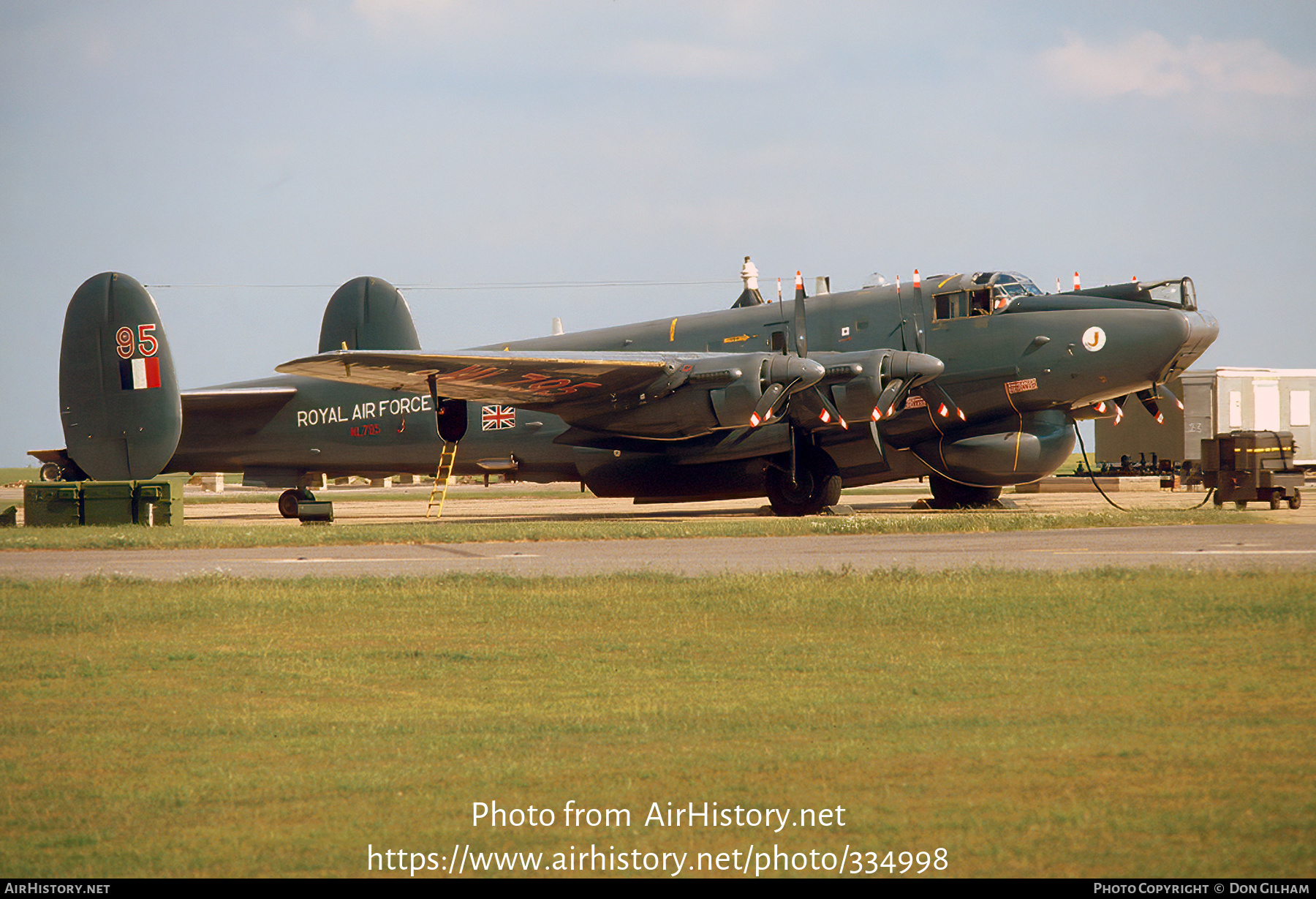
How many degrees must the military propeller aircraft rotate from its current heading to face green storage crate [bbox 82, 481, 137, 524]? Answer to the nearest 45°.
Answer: approximately 135° to its right

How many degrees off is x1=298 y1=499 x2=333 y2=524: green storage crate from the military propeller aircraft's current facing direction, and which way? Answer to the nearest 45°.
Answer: approximately 135° to its right

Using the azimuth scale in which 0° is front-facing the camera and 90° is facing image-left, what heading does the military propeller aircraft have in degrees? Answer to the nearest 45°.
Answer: approximately 315°

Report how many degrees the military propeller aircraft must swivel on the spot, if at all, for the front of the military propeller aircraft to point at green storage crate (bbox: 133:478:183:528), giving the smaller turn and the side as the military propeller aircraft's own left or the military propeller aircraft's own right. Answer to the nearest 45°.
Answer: approximately 135° to the military propeller aircraft's own right

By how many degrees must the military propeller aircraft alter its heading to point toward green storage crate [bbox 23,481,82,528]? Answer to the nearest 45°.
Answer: approximately 135° to its right
